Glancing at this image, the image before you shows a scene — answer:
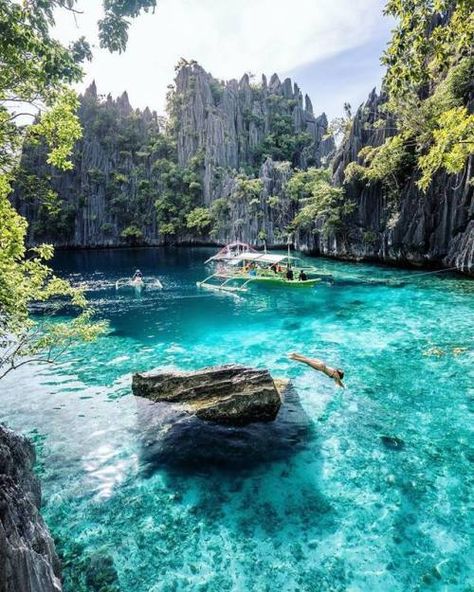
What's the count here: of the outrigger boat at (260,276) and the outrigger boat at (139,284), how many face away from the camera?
0

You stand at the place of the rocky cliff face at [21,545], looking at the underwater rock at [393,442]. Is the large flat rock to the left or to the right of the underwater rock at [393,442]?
left

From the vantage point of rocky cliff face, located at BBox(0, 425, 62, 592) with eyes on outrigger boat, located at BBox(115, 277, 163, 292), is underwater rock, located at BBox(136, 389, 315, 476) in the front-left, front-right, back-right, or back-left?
front-right

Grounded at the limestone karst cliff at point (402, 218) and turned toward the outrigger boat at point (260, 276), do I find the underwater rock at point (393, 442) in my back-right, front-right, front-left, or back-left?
front-left

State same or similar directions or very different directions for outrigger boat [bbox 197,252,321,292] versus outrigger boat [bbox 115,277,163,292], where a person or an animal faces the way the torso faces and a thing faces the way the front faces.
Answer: same or similar directions

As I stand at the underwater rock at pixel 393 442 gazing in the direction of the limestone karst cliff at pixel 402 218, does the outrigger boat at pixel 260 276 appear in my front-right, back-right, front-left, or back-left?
front-left

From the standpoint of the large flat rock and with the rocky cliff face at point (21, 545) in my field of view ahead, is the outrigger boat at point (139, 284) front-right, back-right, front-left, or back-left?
back-right
